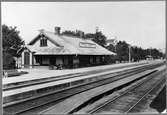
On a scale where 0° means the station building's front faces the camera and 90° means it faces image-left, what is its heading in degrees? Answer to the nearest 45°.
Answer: approximately 315°
